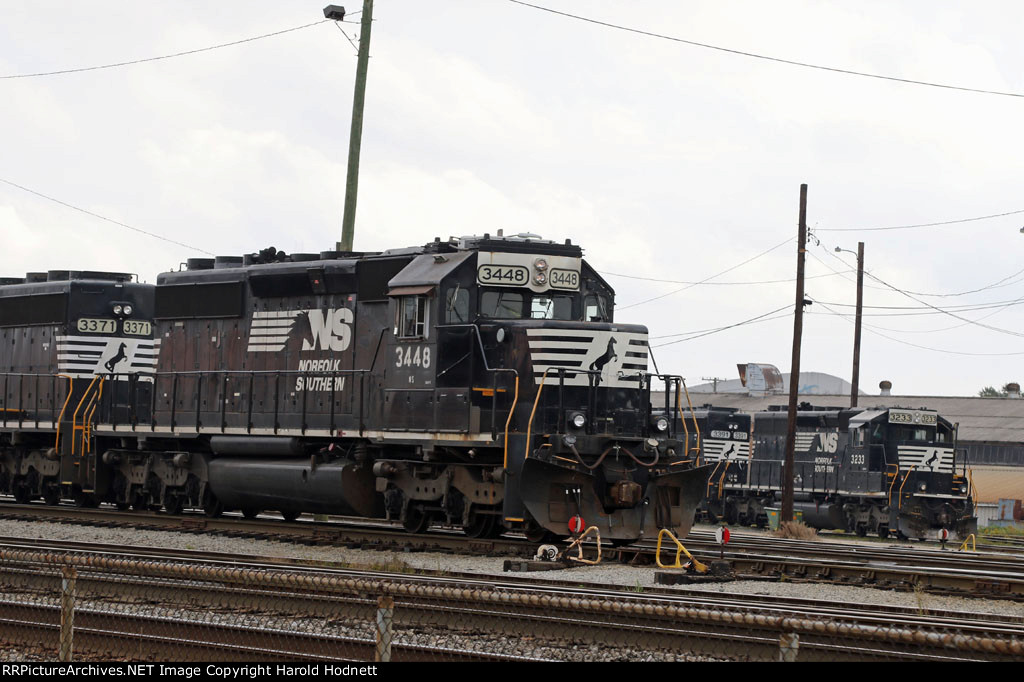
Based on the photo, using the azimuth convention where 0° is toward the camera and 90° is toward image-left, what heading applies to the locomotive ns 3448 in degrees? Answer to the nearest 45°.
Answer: approximately 315°

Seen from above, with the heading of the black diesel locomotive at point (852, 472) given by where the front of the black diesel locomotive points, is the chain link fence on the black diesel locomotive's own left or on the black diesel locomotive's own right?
on the black diesel locomotive's own right

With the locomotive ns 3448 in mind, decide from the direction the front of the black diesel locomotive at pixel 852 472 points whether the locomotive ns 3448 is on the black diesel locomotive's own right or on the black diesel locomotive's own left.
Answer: on the black diesel locomotive's own right

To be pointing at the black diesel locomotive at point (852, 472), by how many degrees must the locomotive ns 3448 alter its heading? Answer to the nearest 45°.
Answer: approximately 90° to its left

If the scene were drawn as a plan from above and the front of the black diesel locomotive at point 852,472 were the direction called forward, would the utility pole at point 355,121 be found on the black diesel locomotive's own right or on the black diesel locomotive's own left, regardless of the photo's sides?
on the black diesel locomotive's own right
